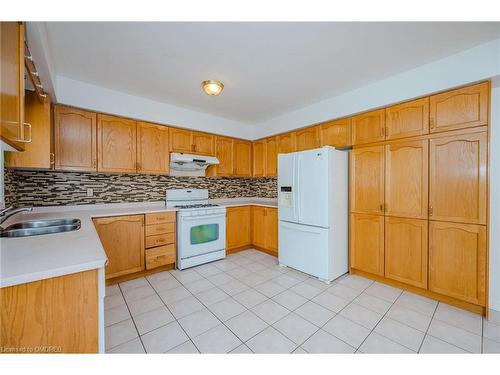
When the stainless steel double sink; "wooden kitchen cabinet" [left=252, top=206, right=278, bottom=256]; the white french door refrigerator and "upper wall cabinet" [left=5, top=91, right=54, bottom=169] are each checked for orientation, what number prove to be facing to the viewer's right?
2

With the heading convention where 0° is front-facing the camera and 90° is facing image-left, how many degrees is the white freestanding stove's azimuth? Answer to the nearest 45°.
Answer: approximately 315°

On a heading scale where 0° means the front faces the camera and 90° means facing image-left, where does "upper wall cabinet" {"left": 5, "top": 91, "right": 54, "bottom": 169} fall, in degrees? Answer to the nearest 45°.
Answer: approximately 270°

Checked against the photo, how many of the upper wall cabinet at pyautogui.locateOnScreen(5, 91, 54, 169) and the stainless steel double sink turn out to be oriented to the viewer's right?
2

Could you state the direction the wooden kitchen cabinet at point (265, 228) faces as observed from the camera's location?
facing the viewer and to the left of the viewer

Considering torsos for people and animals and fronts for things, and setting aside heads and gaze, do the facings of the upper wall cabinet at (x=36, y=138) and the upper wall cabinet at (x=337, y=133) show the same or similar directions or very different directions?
very different directions

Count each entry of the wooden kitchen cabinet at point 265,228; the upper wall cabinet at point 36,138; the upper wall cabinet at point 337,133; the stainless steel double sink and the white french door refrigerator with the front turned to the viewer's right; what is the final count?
2

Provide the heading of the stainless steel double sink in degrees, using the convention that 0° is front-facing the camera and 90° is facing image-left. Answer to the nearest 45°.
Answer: approximately 270°

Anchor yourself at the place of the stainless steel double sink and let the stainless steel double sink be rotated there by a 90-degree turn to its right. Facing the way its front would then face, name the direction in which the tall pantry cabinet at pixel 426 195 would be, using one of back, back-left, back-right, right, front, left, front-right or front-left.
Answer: front-left

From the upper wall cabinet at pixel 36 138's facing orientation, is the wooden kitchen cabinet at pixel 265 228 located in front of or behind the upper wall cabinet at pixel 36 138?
in front

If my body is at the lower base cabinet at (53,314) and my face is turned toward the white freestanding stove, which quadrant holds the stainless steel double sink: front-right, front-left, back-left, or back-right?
front-left

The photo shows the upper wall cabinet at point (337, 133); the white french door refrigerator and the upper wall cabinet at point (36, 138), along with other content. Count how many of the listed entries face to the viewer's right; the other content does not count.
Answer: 1

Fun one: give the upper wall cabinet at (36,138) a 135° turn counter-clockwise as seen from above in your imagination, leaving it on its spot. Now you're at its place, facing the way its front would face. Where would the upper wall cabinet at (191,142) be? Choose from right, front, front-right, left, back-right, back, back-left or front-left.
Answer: back-right
